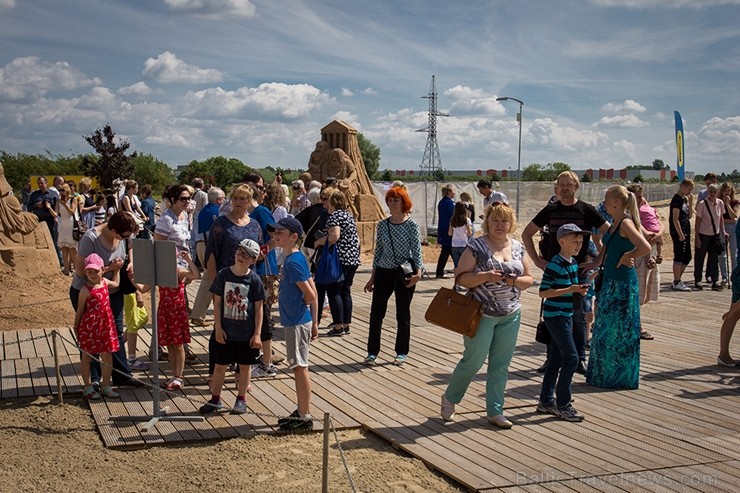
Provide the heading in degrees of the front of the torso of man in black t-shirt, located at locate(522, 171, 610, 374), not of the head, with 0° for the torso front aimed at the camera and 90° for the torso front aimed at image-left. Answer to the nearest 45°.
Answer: approximately 0°

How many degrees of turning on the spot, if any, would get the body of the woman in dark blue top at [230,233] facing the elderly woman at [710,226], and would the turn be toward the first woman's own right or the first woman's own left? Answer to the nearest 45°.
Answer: approximately 135° to the first woman's own left

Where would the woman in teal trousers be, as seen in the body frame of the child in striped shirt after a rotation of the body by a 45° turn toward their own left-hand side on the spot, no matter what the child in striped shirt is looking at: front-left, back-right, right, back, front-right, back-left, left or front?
back-right

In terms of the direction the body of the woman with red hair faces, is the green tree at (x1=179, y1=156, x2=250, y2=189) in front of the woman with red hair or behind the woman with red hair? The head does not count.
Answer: behind

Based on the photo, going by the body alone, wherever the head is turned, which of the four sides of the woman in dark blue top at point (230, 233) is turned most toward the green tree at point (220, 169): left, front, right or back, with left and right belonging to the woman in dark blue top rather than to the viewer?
back

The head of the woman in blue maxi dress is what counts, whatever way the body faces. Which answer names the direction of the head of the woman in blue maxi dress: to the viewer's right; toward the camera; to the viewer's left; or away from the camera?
to the viewer's left

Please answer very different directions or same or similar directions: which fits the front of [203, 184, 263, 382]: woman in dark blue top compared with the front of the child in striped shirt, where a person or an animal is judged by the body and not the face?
same or similar directions

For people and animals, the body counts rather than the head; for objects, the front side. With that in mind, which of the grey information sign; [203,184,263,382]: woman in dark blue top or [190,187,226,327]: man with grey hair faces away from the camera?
the grey information sign

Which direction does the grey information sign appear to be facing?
away from the camera

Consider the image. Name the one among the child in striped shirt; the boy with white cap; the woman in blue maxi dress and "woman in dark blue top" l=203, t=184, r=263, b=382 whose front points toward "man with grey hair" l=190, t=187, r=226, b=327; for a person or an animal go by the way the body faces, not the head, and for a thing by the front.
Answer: the woman in blue maxi dress

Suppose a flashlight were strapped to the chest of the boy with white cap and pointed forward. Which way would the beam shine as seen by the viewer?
toward the camera

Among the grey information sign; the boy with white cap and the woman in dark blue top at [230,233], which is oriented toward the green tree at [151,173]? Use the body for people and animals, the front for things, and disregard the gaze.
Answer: the grey information sign

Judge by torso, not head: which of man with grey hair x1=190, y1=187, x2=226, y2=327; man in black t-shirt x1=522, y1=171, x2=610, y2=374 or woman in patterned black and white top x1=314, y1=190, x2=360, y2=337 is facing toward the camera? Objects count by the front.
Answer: the man in black t-shirt

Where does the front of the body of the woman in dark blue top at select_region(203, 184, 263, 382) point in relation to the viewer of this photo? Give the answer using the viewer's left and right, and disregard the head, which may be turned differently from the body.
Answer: facing the viewer

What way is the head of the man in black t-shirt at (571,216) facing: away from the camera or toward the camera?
toward the camera

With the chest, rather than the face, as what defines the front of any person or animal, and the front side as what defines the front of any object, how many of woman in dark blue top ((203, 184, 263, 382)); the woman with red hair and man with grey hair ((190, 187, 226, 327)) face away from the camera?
0
